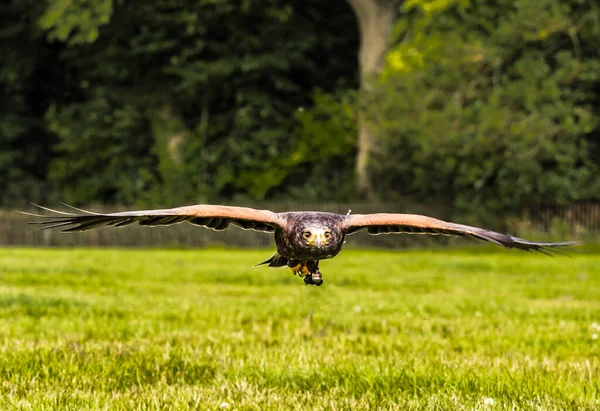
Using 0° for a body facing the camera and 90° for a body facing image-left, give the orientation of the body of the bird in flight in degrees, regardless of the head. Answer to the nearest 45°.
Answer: approximately 0°
